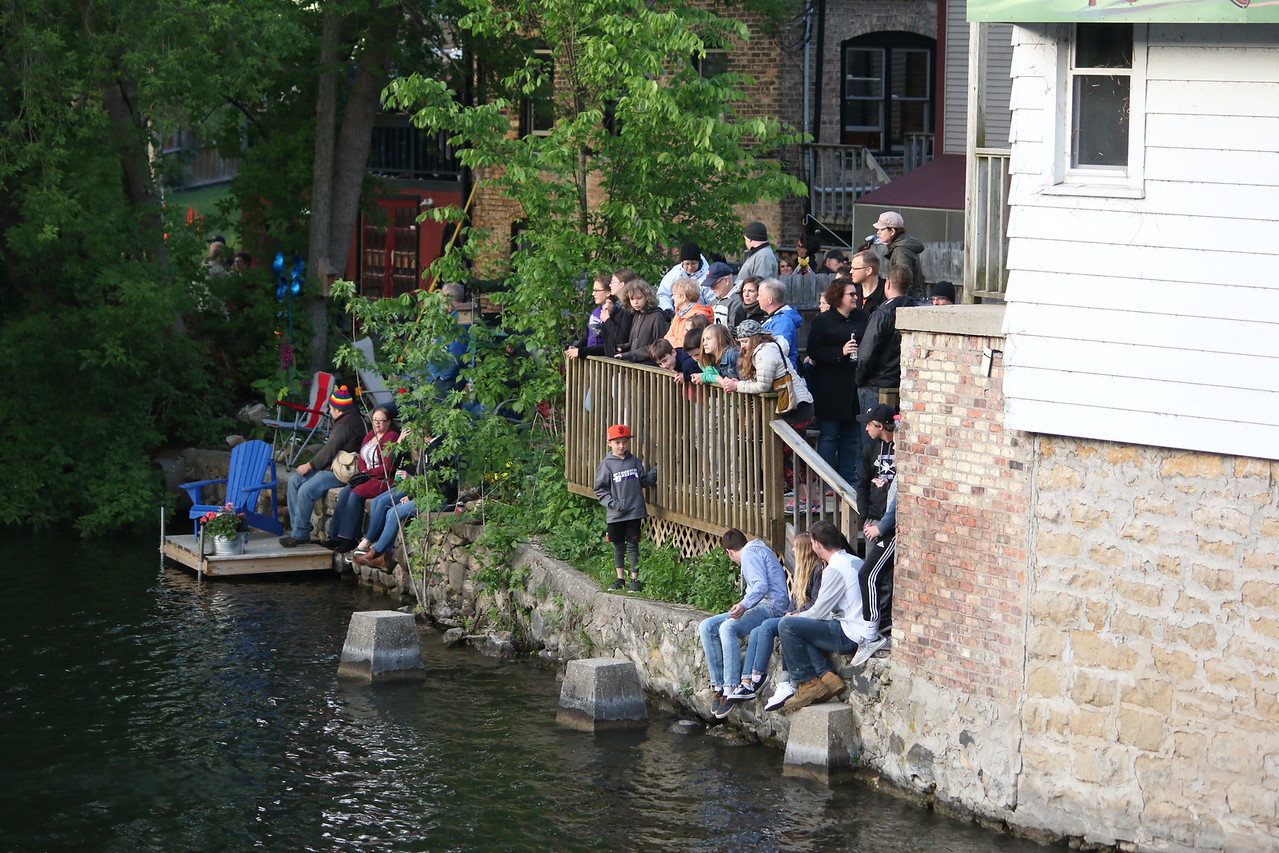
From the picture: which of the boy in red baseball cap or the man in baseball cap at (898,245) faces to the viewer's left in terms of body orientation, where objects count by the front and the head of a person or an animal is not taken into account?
the man in baseball cap

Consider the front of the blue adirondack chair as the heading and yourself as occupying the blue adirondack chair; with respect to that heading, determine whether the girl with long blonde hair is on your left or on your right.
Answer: on your left

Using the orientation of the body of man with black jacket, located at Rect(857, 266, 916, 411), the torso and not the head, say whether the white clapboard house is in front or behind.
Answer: behind

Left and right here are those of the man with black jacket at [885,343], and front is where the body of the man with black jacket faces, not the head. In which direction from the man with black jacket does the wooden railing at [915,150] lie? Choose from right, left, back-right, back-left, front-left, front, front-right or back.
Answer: front-right

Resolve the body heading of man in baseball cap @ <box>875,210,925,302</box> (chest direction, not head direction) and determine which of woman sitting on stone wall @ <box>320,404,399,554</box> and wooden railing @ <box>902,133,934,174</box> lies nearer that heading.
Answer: the woman sitting on stone wall

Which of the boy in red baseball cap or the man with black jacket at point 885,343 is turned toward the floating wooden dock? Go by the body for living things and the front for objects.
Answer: the man with black jacket

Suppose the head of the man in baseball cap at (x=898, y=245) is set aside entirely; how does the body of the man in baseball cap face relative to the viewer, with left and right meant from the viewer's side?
facing to the left of the viewer

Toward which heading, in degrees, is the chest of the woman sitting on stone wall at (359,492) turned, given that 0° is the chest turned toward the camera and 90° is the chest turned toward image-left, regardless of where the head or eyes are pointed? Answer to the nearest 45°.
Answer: approximately 45°

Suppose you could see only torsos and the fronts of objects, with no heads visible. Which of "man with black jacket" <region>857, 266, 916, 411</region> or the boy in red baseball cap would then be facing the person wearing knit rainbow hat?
the man with black jacket

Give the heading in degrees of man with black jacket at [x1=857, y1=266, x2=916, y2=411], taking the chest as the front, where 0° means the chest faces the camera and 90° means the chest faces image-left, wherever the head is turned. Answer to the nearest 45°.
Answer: approximately 135°

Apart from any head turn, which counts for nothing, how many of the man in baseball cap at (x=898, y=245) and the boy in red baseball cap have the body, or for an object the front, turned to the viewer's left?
1

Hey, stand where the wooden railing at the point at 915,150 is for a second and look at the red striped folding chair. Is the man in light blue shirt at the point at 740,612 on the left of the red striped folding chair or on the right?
left

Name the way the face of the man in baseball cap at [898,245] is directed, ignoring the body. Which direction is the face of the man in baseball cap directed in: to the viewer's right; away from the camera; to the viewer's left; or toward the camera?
to the viewer's left
